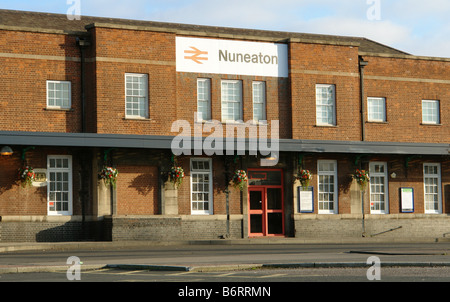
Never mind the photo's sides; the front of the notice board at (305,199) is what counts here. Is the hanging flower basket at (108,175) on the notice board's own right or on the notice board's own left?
on the notice board's own right

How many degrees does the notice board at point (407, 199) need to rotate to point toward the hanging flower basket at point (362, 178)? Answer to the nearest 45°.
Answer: approximately 45° to its right

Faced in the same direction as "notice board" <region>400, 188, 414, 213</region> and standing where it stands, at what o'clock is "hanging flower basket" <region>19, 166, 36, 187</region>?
The hanging flower basket is roughly at 2 o'clock from the notice board.

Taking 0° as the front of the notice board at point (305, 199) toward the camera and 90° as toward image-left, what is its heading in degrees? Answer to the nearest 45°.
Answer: approximately 0°

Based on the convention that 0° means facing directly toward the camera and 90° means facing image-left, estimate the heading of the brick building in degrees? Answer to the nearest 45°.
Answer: approximately 0°

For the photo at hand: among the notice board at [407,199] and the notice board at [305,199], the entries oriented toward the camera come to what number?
2
